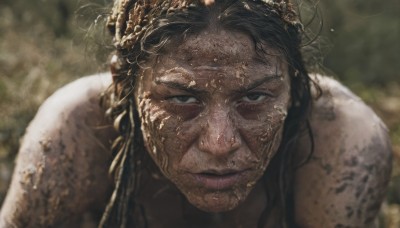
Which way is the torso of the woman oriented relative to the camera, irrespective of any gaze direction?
toward the camera

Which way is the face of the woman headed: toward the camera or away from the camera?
toward the camera
